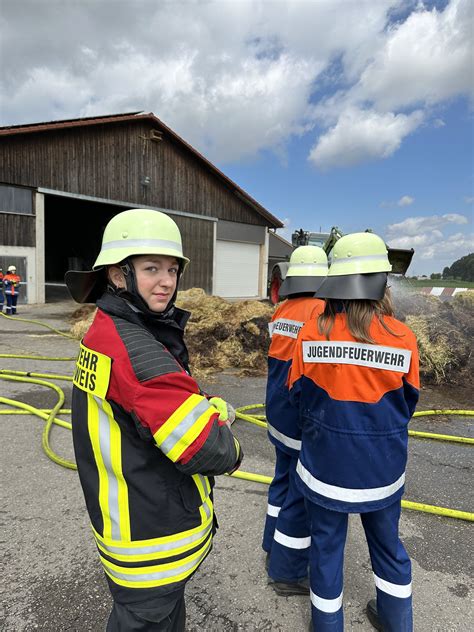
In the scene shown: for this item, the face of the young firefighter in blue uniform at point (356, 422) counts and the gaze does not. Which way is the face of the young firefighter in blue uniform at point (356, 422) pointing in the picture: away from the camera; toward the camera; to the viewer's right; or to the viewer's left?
away from the camera

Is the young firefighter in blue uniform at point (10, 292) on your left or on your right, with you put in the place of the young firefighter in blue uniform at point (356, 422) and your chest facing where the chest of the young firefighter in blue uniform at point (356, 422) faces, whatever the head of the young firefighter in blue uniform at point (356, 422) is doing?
on your left

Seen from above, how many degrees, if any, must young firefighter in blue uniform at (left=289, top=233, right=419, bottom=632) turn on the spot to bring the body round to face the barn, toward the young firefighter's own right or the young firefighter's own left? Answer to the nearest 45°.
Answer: approximately 45° to the young firefighter's own left

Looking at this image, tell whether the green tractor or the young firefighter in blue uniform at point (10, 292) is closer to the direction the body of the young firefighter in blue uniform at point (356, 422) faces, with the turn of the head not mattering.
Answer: the green tractor

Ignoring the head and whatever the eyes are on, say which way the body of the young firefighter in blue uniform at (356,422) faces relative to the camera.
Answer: away from the camera

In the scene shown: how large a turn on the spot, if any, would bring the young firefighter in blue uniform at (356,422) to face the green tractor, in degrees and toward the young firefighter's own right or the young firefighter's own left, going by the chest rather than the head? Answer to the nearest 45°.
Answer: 0° — they already face it
